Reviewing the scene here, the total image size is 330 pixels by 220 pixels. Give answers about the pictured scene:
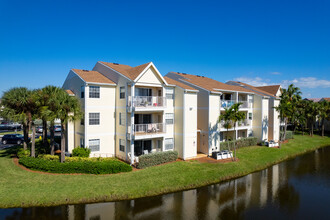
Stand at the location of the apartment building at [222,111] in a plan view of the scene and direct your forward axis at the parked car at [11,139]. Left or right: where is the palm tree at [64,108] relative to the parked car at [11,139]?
left

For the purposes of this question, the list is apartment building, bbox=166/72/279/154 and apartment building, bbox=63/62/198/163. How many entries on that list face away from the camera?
0

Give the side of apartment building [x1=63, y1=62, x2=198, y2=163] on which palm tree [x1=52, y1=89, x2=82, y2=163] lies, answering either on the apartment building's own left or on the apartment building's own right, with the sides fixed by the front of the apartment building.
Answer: on the apartment building's own right

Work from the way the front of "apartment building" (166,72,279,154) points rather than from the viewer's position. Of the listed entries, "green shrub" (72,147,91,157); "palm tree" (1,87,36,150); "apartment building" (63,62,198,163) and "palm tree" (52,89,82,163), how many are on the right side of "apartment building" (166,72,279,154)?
4

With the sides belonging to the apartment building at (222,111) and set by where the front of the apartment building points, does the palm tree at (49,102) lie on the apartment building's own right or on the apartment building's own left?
on the apartment building's own right

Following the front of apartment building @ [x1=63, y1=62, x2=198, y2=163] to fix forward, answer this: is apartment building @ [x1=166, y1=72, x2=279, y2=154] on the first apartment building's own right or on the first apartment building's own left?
on the first apartment building's own left

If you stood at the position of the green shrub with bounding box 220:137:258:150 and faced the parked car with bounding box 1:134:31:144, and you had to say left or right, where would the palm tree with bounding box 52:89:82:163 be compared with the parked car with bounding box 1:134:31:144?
left

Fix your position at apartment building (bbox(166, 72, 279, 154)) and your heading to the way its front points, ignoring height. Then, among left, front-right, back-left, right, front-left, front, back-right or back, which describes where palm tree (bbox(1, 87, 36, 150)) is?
right
